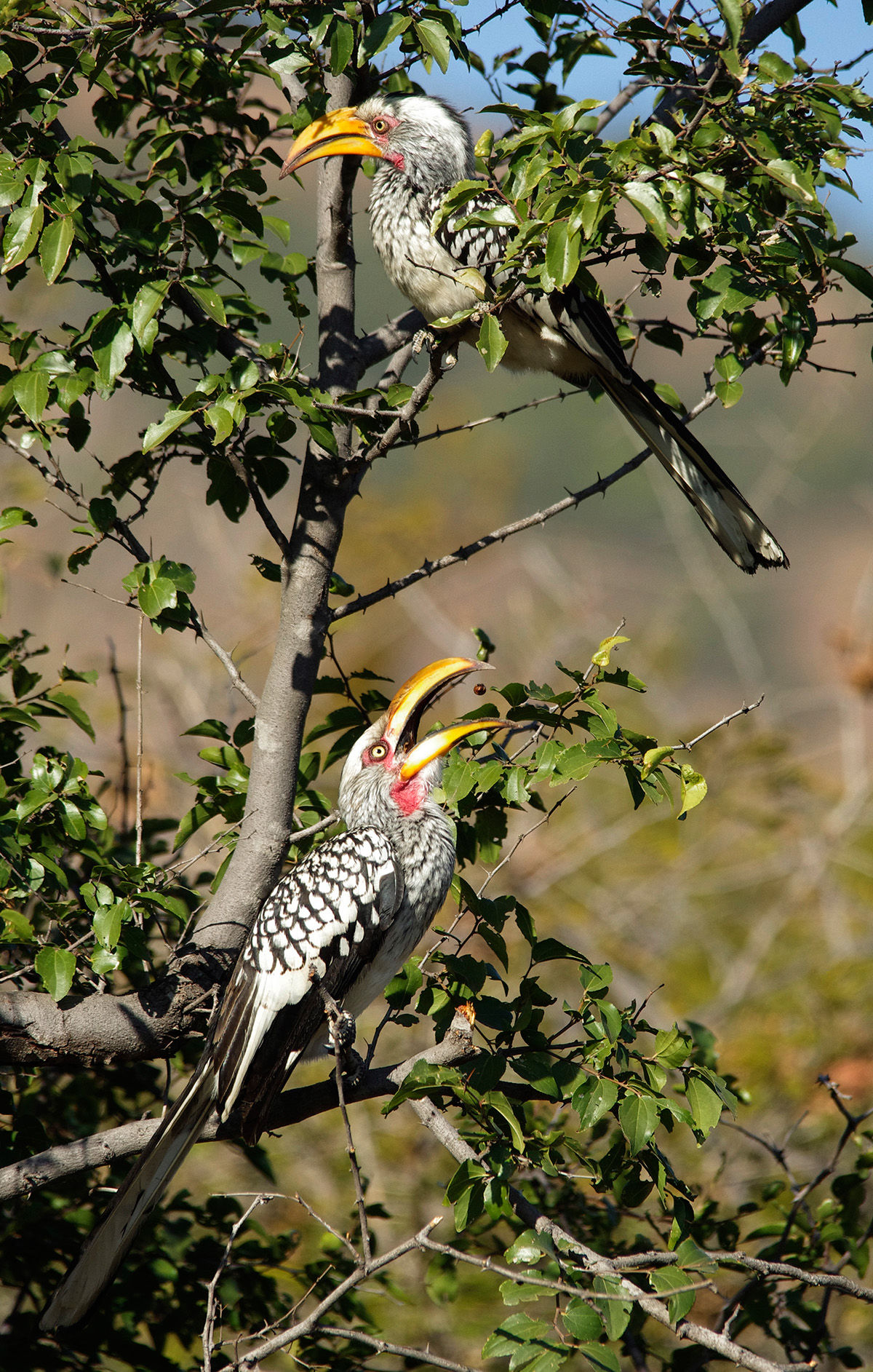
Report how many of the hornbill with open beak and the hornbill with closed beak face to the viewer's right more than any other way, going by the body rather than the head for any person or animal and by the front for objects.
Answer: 1

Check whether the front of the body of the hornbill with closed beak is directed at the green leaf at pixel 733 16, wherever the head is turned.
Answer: no

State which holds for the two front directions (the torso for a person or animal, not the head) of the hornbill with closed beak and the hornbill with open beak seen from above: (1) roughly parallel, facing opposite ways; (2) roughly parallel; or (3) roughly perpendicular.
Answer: roughly parallel, facing opposite ways

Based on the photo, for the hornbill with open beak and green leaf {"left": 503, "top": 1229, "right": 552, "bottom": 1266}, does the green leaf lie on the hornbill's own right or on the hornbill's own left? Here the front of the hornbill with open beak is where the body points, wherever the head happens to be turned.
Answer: on the hornbill's own right

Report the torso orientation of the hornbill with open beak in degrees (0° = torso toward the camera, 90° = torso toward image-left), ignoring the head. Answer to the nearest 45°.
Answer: approximately 270°

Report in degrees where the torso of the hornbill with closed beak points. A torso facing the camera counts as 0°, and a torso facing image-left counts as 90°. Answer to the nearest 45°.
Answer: approximately 90°

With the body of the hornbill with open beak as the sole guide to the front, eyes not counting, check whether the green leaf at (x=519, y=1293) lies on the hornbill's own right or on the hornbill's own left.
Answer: on the hornbill's own right
